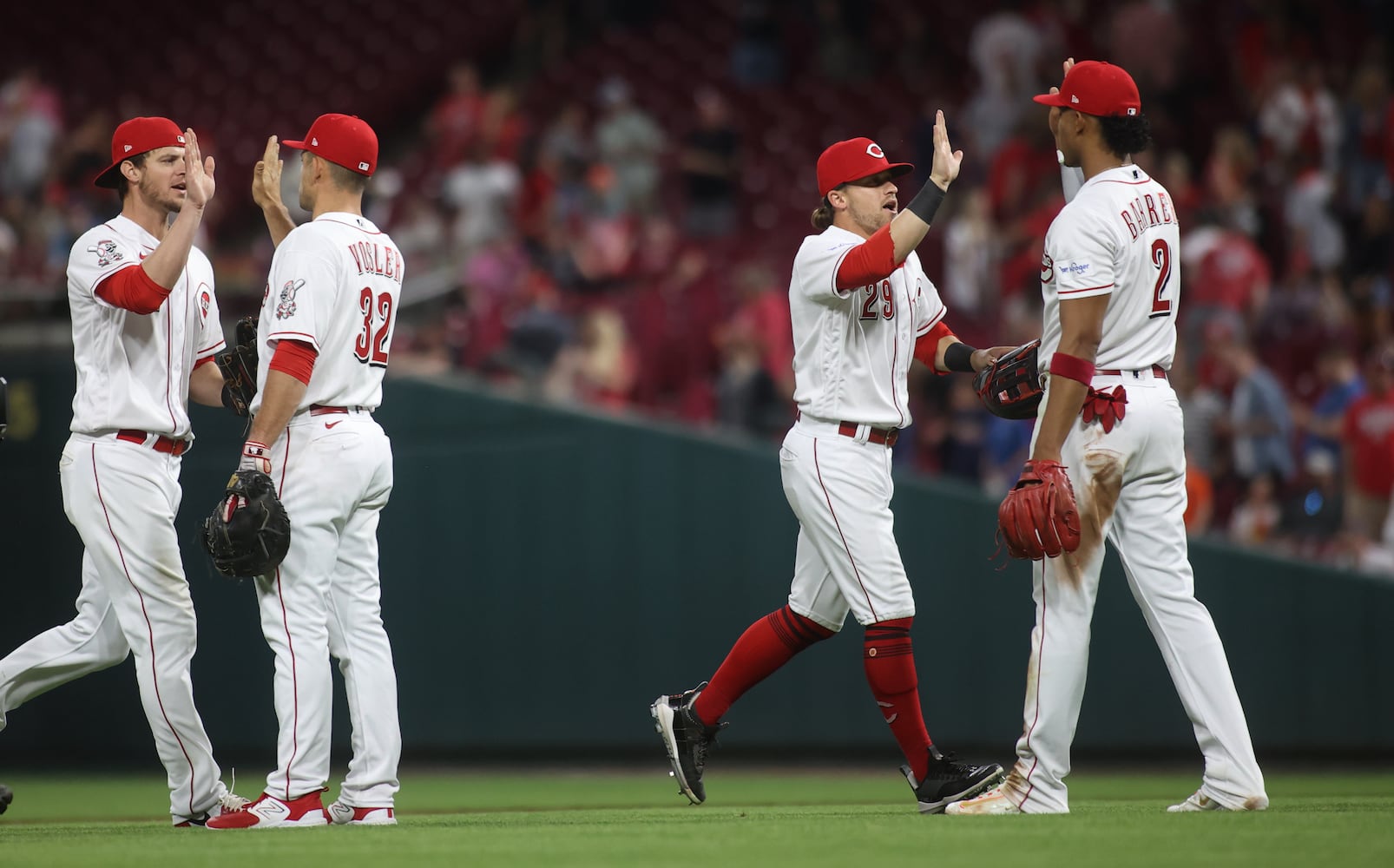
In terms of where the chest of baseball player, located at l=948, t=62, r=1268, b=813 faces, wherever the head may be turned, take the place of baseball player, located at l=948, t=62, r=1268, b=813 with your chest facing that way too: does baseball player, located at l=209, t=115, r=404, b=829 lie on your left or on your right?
on your left

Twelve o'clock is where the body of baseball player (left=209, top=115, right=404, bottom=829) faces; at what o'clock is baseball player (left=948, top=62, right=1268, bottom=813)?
baseball player (left=948, top=62, right=1268, bottom=813) is roughly at 5 o'clock from baseball player (left=209, top=115, right=404, bottom=829).

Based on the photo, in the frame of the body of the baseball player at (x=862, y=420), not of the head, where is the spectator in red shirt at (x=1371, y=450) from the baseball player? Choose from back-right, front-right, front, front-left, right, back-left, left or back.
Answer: left

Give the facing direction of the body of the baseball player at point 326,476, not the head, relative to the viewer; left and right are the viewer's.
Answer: facing away from the viewer and to the left of the viewer

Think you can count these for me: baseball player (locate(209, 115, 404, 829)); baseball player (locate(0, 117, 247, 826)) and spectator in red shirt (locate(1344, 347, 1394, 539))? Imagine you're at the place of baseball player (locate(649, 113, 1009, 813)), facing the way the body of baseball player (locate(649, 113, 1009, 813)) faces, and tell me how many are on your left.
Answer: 1

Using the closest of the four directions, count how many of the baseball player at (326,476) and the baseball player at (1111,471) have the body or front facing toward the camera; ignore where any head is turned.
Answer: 0

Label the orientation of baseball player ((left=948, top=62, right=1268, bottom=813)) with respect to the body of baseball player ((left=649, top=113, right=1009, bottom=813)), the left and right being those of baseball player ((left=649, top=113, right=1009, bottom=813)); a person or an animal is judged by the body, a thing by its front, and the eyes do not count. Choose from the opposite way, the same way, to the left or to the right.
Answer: the opposite way

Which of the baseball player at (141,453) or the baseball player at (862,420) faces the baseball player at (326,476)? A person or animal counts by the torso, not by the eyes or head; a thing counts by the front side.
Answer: the baseball player at (141,453)

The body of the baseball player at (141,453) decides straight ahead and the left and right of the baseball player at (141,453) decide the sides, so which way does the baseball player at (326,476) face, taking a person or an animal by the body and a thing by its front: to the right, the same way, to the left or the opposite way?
the opposite way

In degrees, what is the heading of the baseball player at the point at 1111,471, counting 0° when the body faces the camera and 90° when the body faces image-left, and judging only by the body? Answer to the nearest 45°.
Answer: approximately 135°

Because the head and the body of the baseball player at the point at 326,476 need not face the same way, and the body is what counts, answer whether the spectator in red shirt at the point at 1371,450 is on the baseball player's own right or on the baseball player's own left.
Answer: on the baseball player's own right

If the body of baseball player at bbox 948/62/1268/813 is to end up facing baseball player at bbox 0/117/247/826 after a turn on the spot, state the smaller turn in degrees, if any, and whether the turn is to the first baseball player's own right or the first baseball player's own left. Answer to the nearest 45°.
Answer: approximately 45° to the first baseball player's own left

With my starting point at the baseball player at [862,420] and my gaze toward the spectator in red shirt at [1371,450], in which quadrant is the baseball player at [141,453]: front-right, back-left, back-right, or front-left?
back-left

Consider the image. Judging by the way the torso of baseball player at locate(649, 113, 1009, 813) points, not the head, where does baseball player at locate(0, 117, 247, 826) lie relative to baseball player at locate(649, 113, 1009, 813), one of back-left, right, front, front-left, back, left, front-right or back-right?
back-right

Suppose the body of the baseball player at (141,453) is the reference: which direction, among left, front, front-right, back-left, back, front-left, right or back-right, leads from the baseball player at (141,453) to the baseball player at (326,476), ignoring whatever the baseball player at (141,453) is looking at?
front
